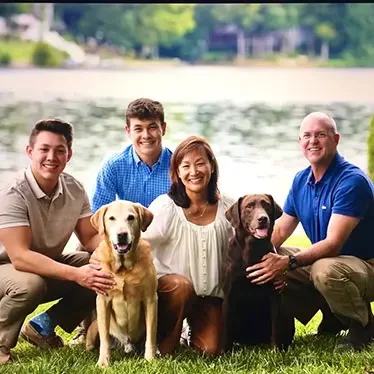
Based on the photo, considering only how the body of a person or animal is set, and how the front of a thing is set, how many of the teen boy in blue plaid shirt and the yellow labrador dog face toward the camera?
2

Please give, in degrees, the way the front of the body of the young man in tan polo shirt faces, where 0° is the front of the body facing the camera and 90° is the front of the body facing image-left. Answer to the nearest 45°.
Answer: approximately 315°

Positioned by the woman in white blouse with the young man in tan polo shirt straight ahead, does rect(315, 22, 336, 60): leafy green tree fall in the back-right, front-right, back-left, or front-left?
back-right

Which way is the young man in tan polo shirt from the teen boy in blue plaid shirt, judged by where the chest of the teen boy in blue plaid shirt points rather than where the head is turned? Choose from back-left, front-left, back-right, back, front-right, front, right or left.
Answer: right

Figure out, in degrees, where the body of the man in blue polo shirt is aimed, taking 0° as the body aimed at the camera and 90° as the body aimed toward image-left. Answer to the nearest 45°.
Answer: approximately 45°

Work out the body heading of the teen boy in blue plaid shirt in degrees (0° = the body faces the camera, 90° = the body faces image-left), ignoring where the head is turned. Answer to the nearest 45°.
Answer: approximately 0°
